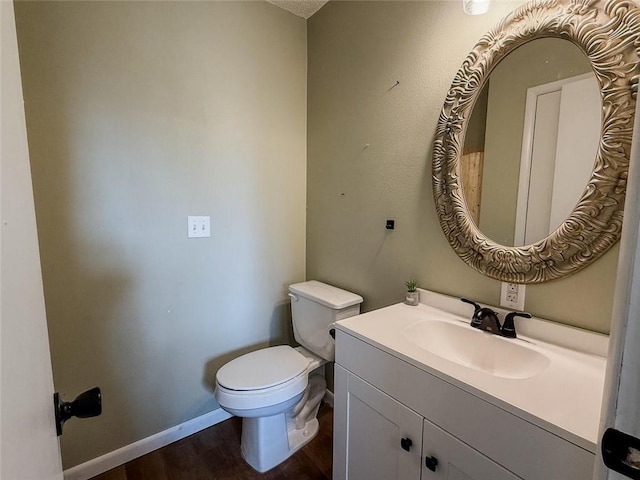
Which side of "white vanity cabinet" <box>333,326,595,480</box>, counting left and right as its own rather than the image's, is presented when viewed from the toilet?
right

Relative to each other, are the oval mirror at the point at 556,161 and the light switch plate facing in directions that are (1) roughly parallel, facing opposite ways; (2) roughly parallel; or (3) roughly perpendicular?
roughly perpendicular

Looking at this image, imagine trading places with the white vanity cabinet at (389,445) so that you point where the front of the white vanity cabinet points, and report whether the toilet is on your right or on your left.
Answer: on your right

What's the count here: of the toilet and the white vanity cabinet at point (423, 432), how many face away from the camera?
0

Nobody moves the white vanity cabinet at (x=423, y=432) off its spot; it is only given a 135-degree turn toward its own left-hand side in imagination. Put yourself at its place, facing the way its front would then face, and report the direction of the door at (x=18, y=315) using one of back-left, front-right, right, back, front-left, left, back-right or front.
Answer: back-right

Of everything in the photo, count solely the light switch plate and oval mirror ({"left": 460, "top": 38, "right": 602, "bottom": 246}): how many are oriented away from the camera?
0

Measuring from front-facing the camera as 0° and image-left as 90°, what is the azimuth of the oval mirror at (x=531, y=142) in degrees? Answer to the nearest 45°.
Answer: approximately 45°

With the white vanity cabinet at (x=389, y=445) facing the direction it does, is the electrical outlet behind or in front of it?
behind

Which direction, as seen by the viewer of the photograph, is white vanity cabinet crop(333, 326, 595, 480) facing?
facing the viewer and to the left of the viewer
